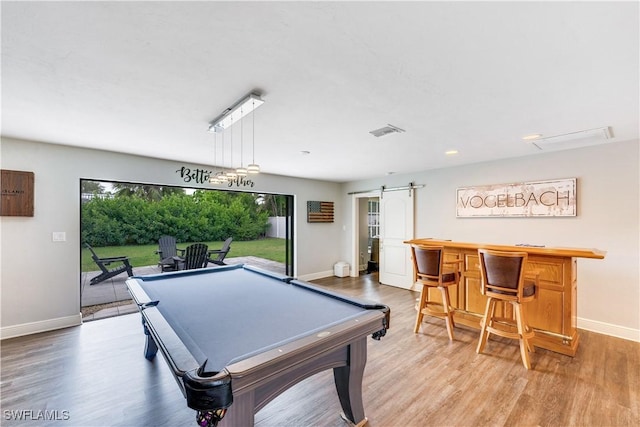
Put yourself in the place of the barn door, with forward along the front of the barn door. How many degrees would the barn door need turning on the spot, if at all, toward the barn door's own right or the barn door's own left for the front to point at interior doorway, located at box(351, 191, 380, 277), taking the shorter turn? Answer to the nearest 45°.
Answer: approximately 90° to the barn door's own right

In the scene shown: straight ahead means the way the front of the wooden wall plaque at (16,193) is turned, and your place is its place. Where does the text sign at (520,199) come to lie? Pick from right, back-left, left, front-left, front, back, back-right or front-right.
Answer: front-left

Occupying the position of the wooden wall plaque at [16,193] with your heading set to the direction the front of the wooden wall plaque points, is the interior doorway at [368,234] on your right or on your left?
on your left

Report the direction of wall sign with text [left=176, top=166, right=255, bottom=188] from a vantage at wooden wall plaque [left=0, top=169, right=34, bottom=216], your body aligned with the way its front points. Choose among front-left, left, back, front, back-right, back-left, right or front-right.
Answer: left

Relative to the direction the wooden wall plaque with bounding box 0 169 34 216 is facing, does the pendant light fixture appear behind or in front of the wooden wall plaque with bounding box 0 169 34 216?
in front

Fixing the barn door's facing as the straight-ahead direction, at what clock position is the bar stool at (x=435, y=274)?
The bar stool is roughly at 10 o'clock from the barn door.

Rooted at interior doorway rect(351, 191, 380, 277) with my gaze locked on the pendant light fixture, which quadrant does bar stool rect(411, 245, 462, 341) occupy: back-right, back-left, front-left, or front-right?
front-left

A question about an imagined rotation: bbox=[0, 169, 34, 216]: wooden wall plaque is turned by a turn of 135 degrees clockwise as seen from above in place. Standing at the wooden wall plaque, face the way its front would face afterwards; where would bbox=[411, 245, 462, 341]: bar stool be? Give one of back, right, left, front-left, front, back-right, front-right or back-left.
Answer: back

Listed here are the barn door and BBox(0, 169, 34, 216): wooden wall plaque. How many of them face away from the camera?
0

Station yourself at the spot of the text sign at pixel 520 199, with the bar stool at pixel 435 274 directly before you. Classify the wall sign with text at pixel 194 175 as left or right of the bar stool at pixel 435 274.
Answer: right

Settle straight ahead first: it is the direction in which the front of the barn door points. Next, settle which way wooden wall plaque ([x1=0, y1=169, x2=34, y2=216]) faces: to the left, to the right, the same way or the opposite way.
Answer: to the left

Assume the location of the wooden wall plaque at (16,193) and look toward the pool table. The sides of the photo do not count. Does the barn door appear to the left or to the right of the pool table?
left

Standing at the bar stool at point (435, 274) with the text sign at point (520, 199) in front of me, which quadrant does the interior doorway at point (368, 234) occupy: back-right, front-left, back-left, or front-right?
front-left

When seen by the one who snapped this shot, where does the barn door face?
facing the viewer and to the left of the viewer

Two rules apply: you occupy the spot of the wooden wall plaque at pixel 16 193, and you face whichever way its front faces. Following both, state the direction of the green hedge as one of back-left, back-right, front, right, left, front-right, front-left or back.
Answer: back-left
